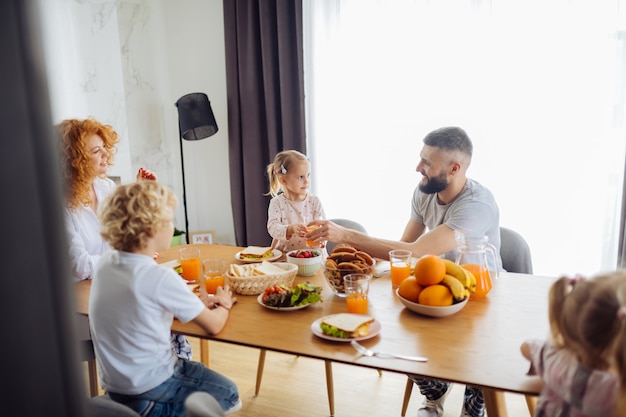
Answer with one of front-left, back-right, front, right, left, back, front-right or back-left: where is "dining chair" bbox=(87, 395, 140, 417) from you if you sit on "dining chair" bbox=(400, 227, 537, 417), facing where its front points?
front

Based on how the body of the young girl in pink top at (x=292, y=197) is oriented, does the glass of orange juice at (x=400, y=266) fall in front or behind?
in front

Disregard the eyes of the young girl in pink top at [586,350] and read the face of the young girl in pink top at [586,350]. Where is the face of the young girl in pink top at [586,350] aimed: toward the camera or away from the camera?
away from the camera

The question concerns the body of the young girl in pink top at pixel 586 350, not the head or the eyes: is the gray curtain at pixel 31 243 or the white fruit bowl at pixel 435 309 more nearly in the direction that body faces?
the white fruit bowl

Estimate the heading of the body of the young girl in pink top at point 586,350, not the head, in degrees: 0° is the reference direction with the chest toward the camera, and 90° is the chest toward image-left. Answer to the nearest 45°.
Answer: approximately 135°

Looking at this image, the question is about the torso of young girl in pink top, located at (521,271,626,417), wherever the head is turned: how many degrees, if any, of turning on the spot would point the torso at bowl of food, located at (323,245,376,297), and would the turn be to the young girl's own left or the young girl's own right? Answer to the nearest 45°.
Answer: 0° — they already face it

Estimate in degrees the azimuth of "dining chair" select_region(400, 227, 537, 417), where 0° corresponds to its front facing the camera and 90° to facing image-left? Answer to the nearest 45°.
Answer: approximately 45°

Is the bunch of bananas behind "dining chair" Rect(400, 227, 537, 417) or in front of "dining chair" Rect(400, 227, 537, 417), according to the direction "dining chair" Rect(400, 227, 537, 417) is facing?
in front

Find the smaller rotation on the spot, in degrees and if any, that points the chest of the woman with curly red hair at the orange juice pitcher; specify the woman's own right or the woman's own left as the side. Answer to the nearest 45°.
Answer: approximately 45° to the woman's own right

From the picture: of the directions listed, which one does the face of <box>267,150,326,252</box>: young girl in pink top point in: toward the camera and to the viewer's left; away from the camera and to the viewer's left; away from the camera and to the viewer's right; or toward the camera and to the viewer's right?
toward the camera and to the viewer's right

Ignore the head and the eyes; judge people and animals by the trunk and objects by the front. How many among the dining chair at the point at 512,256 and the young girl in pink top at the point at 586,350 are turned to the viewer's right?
0

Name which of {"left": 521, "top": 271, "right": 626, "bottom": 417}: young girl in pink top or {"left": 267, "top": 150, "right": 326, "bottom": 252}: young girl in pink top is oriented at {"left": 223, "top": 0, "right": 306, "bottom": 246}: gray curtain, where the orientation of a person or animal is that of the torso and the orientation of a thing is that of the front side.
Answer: {"left": 521, "top": 271, "right": 626, "bottom": 417}: young girl in pink top

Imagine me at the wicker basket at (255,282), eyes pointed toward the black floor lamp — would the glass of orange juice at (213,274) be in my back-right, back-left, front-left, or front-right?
front-left

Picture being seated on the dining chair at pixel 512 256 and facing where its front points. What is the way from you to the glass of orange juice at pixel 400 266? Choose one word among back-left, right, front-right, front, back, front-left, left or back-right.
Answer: front

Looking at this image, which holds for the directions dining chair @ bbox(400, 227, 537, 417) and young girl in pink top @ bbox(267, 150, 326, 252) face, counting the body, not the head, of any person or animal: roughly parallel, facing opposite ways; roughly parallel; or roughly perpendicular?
roughly perpendicular

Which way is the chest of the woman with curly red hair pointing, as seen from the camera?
to the viewer's right

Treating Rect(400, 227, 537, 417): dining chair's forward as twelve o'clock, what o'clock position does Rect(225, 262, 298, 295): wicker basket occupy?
The wicker basket is roughly at 12 o'clock from the dining chair.

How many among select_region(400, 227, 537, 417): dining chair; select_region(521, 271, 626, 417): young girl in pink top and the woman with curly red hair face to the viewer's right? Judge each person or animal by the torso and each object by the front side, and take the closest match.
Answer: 1

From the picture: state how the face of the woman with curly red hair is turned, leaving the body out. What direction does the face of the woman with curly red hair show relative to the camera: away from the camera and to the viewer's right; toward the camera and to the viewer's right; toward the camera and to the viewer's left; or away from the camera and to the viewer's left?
toward the camera and to the viewer's right
